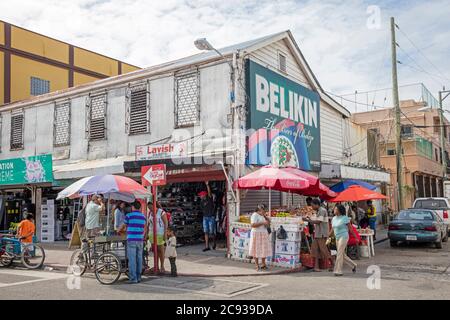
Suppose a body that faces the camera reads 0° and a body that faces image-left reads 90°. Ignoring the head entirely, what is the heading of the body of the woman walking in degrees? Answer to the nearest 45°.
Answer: approximately 45°

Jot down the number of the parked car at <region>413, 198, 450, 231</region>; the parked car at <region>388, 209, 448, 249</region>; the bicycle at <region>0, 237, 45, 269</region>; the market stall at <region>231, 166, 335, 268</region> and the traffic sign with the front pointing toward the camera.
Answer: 2

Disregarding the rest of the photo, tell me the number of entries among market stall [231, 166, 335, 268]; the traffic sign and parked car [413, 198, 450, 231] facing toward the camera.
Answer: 2

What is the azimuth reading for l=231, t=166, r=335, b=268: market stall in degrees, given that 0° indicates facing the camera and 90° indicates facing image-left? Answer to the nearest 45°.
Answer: approximately 0°

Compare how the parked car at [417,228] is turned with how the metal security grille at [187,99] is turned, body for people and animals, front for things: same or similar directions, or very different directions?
very different directions
